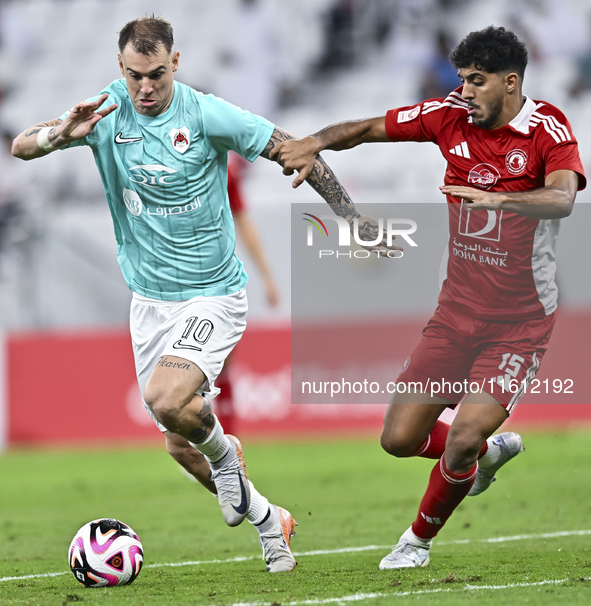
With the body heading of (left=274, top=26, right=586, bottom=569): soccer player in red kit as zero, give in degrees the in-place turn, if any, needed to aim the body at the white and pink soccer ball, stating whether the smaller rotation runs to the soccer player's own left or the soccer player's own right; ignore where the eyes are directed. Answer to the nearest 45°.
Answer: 0° — they already face it

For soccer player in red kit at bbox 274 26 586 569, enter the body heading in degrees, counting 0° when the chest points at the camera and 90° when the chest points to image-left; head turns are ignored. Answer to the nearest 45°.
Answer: approximately 45°

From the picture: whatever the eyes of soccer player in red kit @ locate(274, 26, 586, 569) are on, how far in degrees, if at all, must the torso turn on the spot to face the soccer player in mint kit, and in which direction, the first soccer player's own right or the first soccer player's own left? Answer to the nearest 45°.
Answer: approximately 45° to the first soccer player's own right
